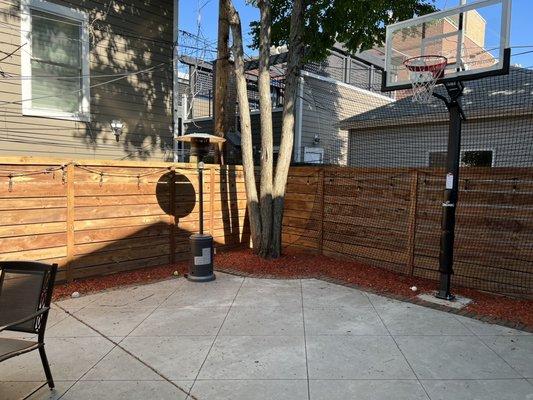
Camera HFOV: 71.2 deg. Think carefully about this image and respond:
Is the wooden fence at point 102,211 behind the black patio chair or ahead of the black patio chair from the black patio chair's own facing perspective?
behind
